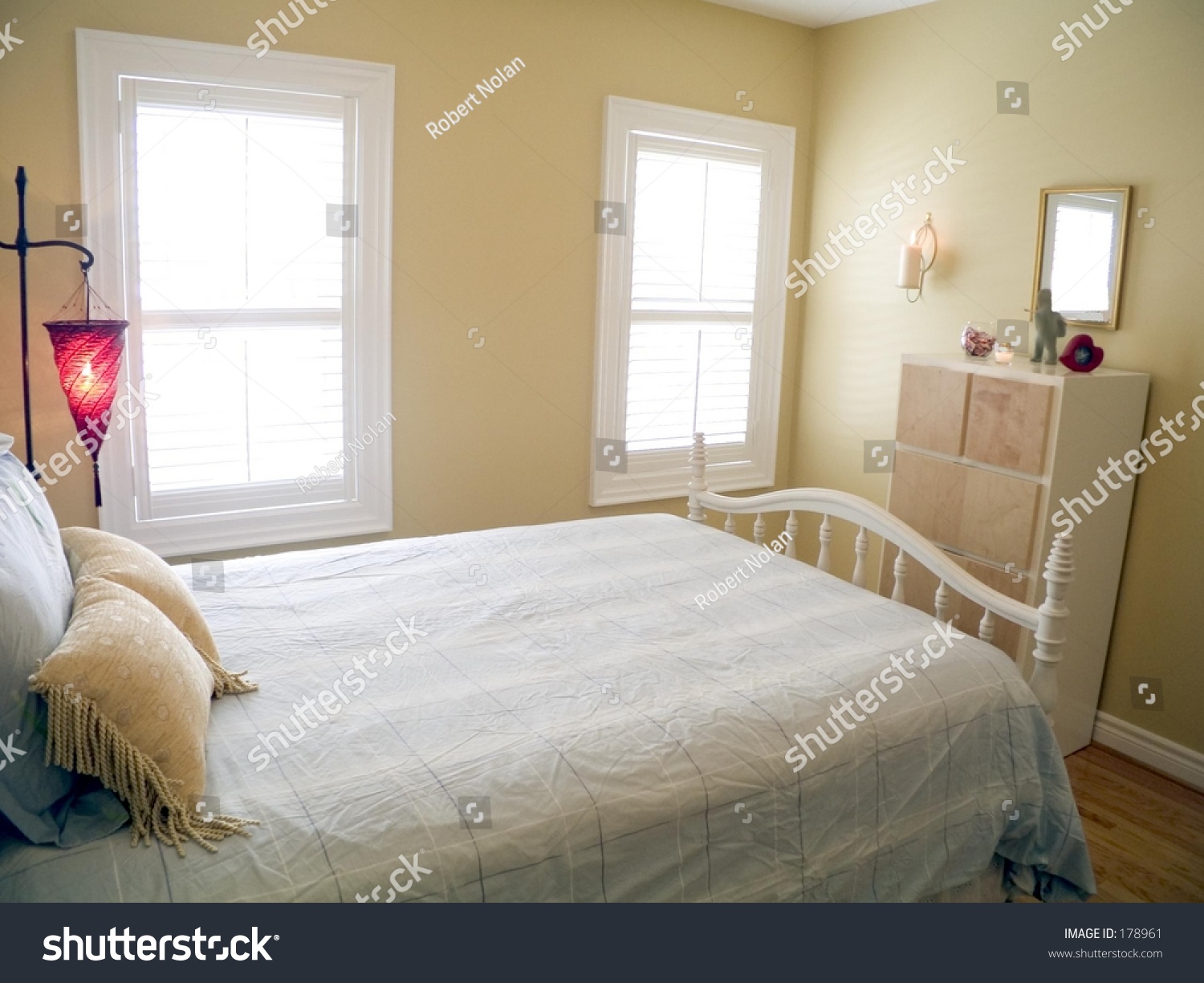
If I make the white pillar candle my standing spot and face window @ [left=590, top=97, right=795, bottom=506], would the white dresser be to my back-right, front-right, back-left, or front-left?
back-left

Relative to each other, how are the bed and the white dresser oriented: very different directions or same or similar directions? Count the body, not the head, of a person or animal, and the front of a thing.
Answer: very different directions

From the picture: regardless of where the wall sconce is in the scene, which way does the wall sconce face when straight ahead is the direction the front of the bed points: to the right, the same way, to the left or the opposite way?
the opposite way

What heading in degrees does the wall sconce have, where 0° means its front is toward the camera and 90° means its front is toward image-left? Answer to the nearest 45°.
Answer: approximately 45°

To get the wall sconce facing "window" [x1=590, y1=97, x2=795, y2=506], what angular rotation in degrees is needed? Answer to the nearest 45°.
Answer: approximately 45° to its right

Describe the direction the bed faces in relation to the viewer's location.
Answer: facing away from the viewer and to the right of the viewer

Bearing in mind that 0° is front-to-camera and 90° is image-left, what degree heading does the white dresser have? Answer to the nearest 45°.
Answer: approximately 45°

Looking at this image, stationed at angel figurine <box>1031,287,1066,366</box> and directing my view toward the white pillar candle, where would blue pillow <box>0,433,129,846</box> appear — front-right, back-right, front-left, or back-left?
back-left

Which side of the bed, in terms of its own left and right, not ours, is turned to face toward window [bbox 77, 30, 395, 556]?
left

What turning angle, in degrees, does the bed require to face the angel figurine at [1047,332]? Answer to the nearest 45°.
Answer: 0° — it already faces it

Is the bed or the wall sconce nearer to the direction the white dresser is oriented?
the bed

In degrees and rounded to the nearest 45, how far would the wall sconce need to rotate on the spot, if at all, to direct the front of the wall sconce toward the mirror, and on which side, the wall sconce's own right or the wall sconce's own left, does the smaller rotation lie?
approximately 90° to the wall sconce's own left
